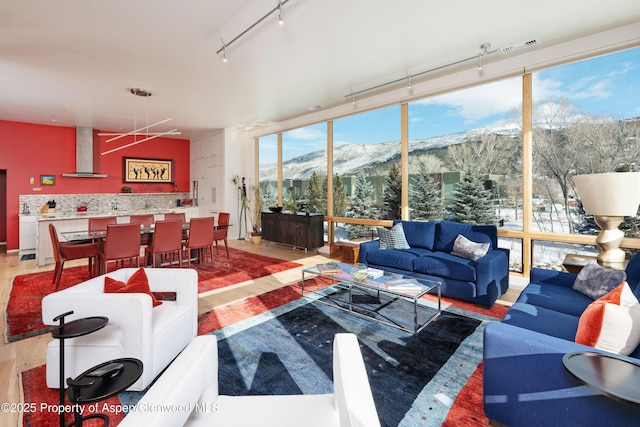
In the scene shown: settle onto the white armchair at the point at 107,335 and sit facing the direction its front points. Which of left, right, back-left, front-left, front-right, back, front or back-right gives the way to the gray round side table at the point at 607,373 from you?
front

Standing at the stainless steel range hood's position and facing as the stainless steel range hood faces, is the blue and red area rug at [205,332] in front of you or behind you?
in front

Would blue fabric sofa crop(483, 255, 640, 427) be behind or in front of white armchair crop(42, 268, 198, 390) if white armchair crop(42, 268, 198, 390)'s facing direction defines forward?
in front

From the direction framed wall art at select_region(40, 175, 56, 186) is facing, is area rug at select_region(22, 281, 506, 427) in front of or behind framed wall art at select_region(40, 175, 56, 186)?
in front

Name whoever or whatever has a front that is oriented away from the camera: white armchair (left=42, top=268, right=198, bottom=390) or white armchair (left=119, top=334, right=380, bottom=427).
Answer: white armchair (left=119, top=334, right=380, bottom=427)

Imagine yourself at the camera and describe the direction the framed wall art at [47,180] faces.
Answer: facing the viewer

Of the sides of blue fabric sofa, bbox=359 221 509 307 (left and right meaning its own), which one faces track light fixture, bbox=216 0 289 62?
front

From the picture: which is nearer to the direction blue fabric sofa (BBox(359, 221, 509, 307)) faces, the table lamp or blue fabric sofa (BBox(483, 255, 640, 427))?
the blue fabric sofa

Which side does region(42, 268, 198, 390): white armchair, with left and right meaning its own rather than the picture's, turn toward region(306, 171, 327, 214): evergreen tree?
left

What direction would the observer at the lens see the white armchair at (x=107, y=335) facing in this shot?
facing the viewer and to the right of the viewer

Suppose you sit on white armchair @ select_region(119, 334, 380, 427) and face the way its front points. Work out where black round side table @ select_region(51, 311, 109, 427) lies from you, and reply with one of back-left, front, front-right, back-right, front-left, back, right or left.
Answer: front-left

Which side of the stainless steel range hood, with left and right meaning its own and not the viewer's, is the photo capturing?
front

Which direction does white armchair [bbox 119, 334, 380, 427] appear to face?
away from the camera
